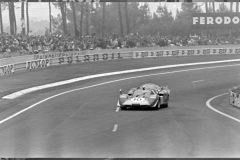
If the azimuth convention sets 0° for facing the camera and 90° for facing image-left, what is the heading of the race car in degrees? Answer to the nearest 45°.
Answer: approximately 45°
